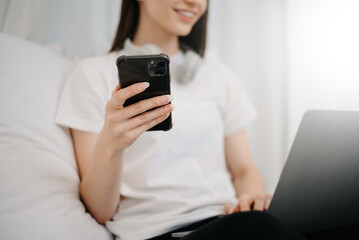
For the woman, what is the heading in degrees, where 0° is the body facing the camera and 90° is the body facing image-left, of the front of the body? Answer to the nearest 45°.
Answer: approximately 315°
